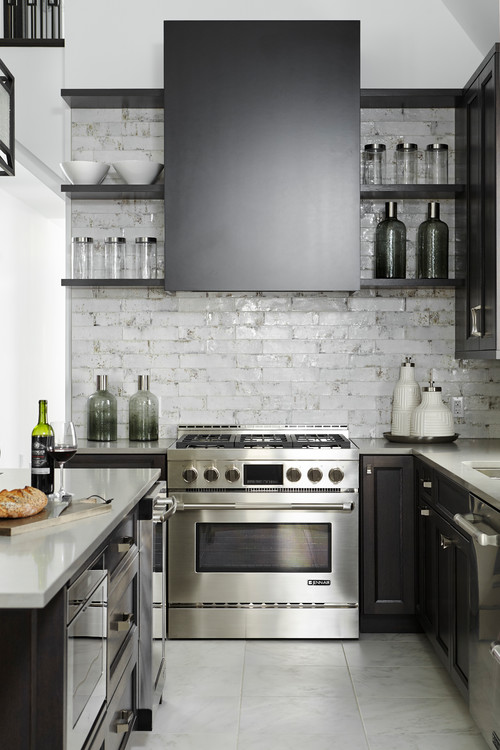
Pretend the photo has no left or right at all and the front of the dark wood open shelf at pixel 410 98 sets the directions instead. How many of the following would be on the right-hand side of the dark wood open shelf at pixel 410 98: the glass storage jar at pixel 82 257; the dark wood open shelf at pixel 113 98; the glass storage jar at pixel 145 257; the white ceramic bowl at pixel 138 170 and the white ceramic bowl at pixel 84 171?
5

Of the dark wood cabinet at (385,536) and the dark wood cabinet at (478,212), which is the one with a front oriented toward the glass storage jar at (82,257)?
the dark wood cabinet at (478,212)

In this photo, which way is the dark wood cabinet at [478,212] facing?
to the viewer's left

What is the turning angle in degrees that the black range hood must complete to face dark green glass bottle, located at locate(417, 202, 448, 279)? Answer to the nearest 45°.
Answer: approximately 90° to its left

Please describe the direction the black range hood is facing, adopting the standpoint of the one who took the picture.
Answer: facing the viewer

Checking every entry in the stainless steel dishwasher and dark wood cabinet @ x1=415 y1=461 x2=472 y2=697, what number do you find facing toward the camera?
0

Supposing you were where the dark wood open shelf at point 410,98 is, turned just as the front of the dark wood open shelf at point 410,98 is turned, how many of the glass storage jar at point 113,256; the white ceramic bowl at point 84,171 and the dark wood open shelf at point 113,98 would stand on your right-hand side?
3

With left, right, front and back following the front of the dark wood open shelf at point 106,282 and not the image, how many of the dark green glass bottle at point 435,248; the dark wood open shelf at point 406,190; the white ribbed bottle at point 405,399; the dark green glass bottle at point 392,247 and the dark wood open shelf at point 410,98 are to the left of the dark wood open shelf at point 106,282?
5

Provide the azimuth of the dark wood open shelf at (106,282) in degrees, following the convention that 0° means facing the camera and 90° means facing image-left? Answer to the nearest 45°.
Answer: approximately 0°

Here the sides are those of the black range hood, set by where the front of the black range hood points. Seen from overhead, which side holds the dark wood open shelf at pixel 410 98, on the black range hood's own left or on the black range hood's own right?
on the black range hood's own left

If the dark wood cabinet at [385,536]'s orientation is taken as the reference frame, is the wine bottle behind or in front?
in front

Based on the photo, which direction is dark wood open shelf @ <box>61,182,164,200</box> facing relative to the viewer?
toward the camera

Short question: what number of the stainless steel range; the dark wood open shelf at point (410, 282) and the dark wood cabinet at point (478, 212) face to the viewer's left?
1

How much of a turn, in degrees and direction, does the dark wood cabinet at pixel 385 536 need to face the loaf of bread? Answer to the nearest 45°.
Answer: approximately 45° to its right

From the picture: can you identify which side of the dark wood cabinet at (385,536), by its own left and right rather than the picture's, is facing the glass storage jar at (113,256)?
right

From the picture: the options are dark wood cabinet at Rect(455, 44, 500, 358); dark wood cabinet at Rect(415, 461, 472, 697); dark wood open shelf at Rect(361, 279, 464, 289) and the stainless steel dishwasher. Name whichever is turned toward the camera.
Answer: the dark wood open shelf
